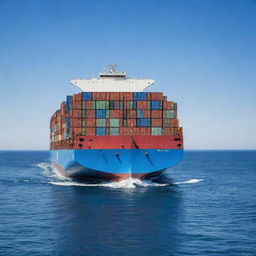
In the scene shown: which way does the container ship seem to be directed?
toward the camera
